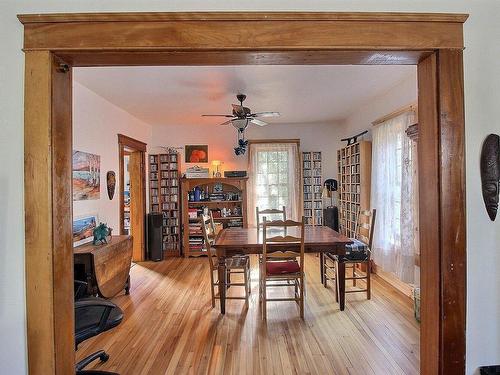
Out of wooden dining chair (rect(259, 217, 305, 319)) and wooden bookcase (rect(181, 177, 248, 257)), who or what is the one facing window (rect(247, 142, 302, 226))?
the wooden dining chair

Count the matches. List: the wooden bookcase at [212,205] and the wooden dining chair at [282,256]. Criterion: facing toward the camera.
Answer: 1

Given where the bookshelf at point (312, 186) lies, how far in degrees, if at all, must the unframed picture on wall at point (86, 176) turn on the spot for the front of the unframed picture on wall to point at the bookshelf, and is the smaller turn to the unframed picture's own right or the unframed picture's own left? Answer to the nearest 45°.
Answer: approximately 45° to the unframed picture's own left

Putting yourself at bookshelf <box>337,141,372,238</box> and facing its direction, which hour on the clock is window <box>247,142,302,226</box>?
The window is roughly at 2 o'clock from the bookshelf.

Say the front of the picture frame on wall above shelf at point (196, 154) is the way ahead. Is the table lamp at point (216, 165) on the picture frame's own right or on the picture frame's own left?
on the picture frame's own left

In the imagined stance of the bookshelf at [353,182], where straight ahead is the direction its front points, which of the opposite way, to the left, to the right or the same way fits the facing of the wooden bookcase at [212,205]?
to the left

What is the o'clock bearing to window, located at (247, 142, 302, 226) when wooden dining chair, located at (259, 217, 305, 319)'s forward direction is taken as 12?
The window is roughly at 12 o'clock from the wooden dining chair.
